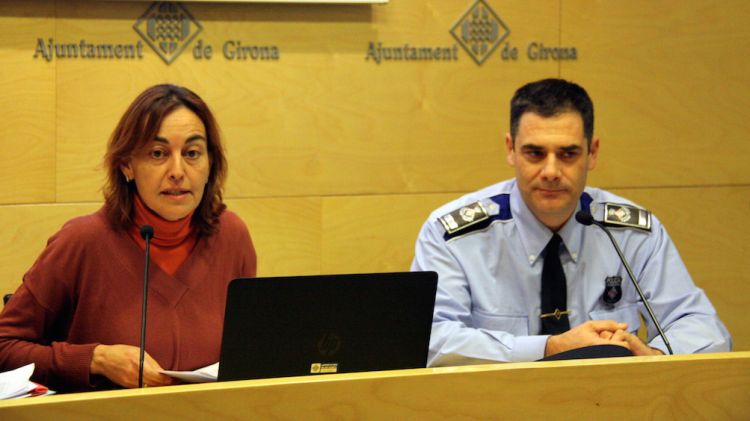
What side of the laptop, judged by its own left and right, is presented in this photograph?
back

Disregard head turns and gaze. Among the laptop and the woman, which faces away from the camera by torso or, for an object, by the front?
the laptop

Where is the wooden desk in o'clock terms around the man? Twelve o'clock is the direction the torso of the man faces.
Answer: The wooden desk is roughly at 12 o'clock from the man.

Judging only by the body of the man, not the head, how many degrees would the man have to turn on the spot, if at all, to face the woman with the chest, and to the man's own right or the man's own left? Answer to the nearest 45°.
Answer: approximately 45° to the man's own right

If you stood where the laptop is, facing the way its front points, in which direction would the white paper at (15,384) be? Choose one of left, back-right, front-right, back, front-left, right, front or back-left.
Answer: left

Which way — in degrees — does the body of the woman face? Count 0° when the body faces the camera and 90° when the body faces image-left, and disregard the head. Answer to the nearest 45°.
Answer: approximately 315°

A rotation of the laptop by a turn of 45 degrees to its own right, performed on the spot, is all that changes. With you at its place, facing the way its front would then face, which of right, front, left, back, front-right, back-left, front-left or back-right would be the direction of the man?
front

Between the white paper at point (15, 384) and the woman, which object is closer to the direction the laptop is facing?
the woman

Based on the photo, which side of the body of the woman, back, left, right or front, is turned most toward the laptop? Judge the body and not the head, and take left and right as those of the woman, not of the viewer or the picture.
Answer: front

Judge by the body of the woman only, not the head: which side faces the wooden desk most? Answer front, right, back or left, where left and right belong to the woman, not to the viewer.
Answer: front

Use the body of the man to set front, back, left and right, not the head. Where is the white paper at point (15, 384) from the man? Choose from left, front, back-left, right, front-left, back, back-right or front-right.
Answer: front-right

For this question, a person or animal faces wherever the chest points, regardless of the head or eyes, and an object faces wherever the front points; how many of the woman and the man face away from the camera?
0
